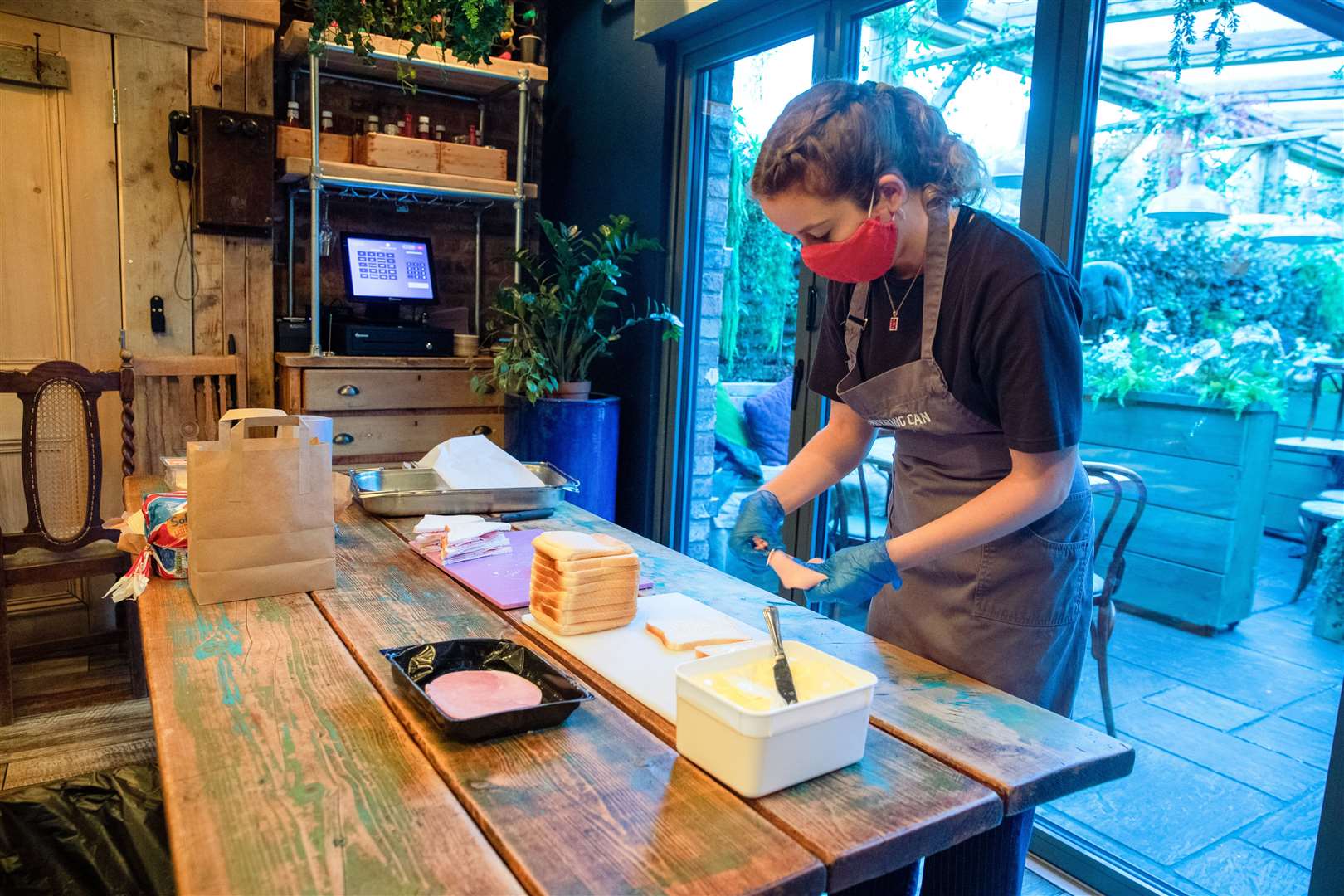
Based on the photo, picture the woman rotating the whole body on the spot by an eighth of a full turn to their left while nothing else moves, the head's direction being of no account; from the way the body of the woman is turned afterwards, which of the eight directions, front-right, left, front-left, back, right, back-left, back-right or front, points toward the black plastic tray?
front-right

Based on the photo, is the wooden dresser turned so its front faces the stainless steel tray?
yes

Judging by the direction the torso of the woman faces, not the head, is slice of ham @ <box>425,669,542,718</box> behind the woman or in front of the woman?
in front

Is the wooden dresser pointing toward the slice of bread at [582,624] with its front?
yes

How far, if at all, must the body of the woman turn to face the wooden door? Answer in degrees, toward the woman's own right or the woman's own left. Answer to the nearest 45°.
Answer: approximately 90° to the woman's own right

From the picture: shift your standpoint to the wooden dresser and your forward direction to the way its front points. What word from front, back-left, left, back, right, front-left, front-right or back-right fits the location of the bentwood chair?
front-left

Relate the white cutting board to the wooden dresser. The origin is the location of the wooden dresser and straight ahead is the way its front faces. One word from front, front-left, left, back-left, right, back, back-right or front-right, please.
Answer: front

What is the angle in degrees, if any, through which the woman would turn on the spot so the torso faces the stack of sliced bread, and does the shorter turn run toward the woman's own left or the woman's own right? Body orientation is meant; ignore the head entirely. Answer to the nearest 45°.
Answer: approximately 45° to the woman's own right

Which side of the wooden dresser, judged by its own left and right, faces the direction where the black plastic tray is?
front

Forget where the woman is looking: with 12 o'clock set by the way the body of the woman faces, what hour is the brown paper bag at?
The brown paper bag is roughly at 1 o'clock from the woman.

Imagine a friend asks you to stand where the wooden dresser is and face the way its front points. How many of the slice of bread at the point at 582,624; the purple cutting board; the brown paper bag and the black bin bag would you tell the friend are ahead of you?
4

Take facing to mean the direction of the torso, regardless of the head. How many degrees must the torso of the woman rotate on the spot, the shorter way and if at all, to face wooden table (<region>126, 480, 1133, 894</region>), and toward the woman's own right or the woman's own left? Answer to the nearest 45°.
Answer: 0° — they already face it

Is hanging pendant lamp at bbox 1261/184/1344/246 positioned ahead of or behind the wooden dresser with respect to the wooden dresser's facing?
ahead

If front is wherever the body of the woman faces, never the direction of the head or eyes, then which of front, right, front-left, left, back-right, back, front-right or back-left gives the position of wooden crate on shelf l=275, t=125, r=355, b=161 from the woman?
right

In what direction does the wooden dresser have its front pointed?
toward the camera

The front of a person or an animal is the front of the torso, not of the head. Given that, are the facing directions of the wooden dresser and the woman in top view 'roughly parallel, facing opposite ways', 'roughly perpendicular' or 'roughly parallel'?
roughly perpendicular

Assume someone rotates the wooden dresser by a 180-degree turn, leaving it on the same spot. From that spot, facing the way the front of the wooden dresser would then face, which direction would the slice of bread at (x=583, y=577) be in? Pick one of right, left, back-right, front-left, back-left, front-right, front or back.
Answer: back

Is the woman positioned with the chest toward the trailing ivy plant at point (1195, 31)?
no

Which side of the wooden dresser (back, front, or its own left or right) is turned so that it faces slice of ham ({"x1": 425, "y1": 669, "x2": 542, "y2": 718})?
front

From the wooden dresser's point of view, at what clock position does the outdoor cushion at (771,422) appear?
The outdoor cushion is roughly at 10 o'clock from the wooden dresser.
